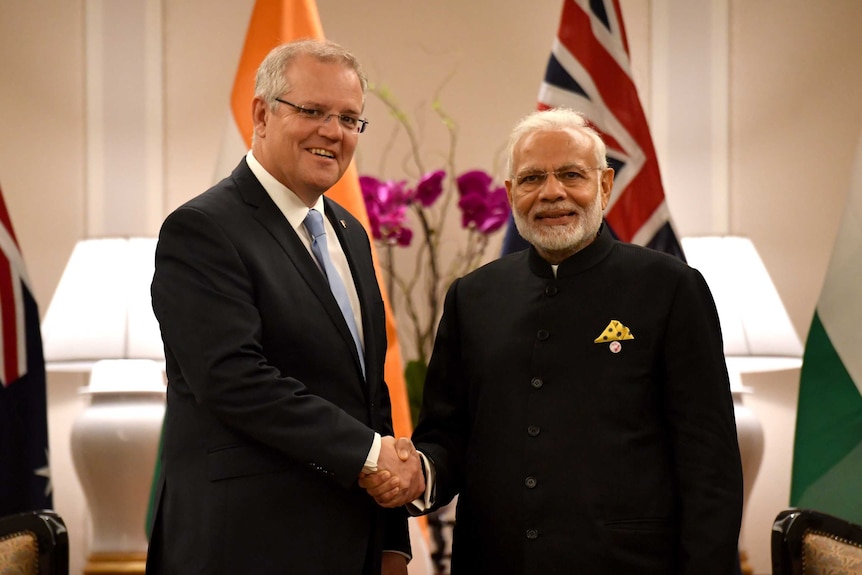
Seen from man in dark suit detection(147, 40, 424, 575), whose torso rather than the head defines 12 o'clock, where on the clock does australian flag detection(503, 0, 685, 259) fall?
The australian flag is roughly at 9 o'clock from the man in dark suit.

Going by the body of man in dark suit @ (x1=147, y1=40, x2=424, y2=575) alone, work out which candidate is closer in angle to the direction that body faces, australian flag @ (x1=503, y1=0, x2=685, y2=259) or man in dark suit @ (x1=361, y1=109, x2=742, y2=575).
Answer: the man in dark suit

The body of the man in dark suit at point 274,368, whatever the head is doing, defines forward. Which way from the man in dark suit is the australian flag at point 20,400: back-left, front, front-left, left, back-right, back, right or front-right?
back

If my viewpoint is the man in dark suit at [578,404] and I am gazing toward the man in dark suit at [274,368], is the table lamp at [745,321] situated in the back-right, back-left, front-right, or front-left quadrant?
back-right

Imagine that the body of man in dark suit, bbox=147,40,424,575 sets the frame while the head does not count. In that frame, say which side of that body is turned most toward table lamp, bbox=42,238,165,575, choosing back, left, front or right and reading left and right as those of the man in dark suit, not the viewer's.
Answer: back

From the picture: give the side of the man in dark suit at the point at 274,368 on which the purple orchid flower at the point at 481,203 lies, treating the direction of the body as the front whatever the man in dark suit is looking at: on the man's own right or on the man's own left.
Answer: on the man's own left

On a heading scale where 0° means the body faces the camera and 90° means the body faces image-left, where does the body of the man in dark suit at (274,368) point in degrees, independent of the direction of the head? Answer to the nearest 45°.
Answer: approximately 315°

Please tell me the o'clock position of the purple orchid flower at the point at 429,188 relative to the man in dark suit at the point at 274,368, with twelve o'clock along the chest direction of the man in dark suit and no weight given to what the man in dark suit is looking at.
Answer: The purple orchid flower is roughly at 8 o'clock from the man in dark suit.

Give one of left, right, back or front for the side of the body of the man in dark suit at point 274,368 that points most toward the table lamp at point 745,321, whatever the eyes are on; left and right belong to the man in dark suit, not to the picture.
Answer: left

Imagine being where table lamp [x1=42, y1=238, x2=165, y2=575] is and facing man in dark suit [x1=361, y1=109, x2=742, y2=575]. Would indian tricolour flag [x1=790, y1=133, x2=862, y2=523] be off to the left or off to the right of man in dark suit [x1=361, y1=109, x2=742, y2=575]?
left

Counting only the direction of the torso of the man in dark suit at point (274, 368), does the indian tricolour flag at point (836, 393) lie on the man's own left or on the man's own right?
on the man's own left

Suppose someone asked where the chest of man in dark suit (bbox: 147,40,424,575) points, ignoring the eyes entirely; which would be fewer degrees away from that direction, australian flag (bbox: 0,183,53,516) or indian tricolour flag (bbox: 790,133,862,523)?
the indian tricolour flag
